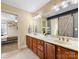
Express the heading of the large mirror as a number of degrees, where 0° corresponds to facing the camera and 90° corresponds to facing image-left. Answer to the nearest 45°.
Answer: approximately 45°
